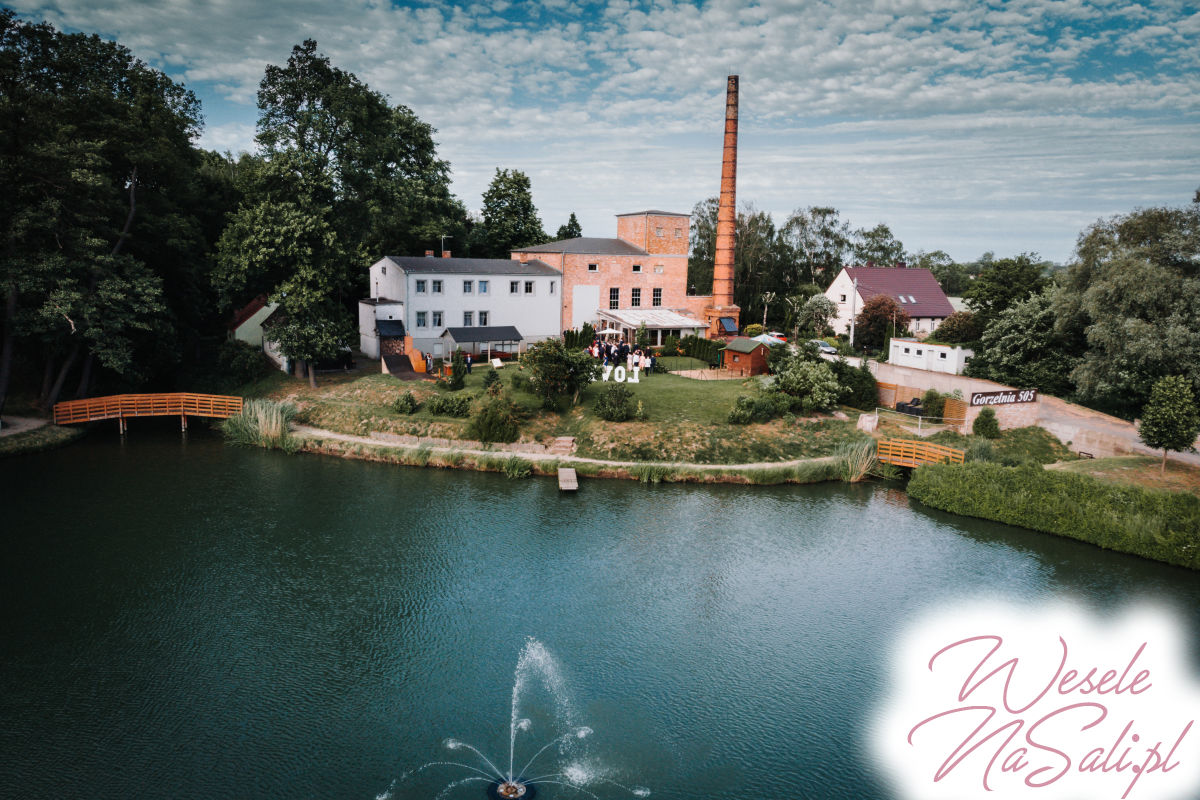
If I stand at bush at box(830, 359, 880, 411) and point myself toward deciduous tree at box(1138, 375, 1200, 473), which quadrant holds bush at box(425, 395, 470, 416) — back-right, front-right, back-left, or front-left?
back-right

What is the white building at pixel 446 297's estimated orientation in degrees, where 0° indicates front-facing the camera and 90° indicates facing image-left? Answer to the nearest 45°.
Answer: approximately 0°

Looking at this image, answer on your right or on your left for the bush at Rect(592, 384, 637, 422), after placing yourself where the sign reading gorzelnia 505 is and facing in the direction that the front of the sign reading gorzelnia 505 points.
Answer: on your right

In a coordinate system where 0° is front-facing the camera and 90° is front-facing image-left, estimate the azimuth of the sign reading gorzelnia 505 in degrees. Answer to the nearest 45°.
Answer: approximately 0°

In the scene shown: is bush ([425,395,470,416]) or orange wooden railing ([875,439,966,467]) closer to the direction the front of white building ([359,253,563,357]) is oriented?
the bush

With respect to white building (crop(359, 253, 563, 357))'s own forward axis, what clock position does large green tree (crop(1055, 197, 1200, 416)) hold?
The large green tree is roughly at 10 o'clock from the white building.

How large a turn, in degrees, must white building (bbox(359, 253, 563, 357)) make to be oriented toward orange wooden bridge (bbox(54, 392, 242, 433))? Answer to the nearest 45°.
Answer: approximately 45° to its right

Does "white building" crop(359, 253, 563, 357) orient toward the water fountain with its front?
yes

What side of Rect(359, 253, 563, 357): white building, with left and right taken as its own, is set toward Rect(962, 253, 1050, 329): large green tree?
left

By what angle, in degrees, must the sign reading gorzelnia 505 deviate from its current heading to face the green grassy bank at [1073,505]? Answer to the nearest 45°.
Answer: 0° — it already faces it

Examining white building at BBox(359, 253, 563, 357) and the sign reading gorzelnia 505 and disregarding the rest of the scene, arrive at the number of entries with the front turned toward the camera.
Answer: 2

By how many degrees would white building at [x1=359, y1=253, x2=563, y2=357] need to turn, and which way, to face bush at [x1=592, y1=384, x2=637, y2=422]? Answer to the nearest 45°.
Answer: approximately 45° to its left
